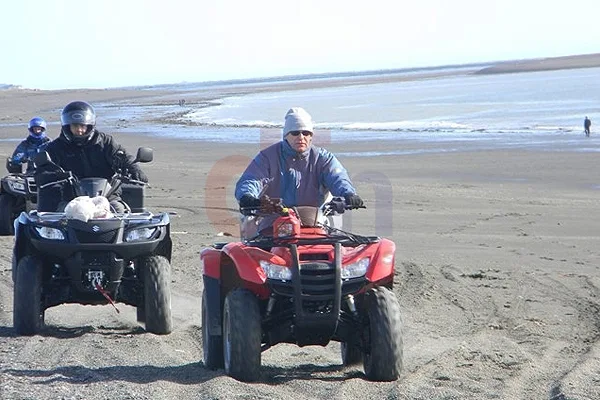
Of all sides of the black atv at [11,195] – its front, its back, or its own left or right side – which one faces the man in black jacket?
front

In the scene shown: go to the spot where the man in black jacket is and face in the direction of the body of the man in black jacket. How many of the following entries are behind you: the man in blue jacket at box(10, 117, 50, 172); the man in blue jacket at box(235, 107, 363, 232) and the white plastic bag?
1

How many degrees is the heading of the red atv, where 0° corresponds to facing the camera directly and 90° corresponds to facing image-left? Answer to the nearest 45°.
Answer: approximately 0°

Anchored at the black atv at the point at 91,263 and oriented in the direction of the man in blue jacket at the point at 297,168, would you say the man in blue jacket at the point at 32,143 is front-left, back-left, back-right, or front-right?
back-left

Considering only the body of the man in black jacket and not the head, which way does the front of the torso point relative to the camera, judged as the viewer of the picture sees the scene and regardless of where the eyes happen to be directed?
toward the camera

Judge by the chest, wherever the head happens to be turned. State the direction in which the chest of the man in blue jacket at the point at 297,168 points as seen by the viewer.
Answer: toward the camera

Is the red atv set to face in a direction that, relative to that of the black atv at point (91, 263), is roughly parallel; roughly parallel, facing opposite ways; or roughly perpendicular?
roughly parallel

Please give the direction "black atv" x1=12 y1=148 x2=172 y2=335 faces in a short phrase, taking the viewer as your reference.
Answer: facing the viewer

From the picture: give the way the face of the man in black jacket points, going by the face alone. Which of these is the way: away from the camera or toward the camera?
toward the camera

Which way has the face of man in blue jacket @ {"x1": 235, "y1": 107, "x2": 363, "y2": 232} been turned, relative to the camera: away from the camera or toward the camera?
toward the camera

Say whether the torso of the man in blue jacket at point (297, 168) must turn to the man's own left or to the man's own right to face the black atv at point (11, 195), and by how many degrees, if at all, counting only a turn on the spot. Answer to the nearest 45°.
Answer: approximately 135° to the man's own right

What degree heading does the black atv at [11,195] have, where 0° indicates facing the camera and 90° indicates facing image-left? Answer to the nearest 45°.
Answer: approximately 0°

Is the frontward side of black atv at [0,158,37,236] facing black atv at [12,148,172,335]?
yes
